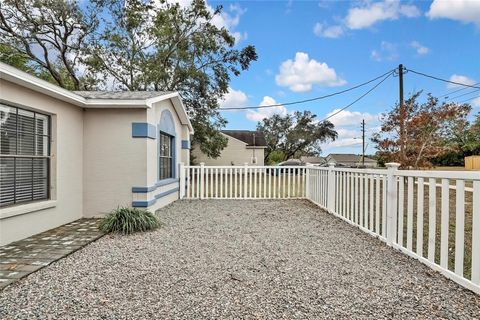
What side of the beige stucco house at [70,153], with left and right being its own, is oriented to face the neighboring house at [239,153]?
left

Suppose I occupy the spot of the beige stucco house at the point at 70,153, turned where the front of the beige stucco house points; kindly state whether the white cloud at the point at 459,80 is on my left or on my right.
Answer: on my left

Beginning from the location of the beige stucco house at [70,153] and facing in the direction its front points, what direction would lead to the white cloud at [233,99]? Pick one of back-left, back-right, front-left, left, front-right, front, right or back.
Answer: left

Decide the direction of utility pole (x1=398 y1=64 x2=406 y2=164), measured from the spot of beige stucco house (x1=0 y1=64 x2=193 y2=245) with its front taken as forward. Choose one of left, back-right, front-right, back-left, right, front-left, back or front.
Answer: front-left

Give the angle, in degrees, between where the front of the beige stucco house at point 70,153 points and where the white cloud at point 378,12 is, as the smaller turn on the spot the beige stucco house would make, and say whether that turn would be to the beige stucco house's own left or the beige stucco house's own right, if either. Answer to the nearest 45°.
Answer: approximately 45° to the beige stucco house's own left

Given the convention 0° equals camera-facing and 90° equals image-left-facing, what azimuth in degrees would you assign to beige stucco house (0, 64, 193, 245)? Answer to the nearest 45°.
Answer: approximately 315°

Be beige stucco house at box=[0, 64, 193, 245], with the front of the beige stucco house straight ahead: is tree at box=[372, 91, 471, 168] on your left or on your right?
on your left

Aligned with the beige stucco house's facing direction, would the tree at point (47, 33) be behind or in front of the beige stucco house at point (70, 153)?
behind

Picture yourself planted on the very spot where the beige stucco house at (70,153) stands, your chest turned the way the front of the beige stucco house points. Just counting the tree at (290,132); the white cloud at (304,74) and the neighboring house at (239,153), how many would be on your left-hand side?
3

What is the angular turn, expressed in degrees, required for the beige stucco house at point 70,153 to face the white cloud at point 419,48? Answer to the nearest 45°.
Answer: approximately 45° to its left

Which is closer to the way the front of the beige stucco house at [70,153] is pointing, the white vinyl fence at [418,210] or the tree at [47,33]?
the white vinyl fence

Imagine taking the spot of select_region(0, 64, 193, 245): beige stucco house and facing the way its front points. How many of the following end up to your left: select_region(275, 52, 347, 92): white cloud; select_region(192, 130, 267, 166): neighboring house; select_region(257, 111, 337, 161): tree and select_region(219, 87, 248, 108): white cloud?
4
